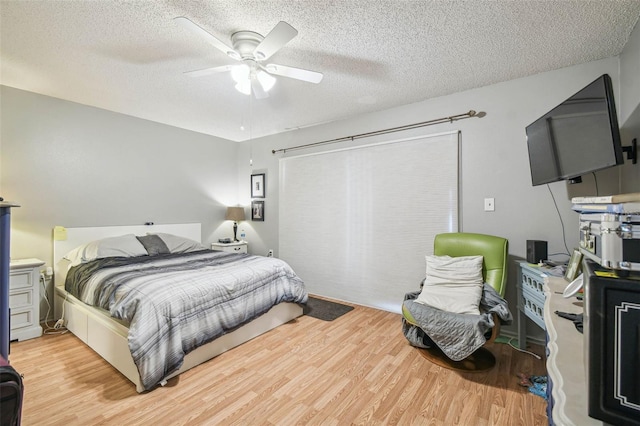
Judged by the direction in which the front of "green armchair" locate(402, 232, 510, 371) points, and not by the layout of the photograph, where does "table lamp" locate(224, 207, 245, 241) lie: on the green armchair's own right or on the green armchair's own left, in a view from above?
on the green armchair's own right

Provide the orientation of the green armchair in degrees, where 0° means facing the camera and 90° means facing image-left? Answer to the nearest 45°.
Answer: approximately 45°

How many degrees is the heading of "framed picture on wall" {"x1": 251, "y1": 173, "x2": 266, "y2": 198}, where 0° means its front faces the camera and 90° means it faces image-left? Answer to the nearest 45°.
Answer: approximately 45°

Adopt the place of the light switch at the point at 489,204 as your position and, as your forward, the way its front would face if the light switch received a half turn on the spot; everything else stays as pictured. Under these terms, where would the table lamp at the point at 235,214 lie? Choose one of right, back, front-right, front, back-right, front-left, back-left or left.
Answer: left

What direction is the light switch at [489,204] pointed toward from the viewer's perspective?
toward the camera

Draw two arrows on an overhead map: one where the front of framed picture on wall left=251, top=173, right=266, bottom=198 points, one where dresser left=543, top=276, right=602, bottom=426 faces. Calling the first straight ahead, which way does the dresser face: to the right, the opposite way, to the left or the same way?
to the right

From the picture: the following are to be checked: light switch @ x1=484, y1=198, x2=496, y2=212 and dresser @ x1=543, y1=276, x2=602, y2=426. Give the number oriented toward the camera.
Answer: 1

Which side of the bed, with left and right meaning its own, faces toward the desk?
front

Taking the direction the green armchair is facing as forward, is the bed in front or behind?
in front

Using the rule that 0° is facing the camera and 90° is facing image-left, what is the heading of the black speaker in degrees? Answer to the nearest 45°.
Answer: approximately 45°

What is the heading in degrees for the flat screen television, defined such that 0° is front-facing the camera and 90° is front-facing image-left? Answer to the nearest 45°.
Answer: approximately 45°

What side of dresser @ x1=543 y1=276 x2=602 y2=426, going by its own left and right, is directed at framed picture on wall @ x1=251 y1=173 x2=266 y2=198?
front

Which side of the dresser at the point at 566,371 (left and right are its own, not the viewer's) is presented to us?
left
